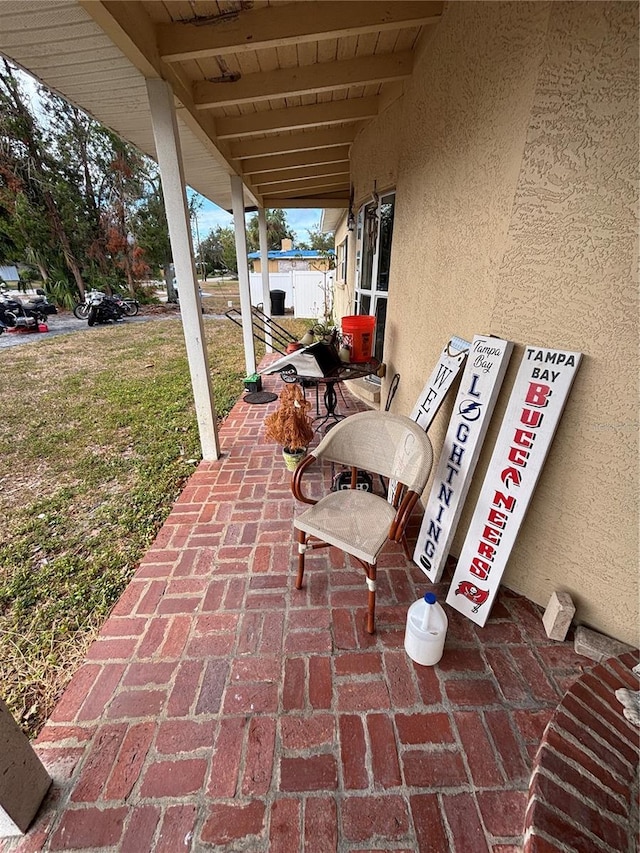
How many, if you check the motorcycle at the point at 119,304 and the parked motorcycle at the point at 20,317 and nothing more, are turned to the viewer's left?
2

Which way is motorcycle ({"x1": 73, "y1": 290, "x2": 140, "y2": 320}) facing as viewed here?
to the viewer's left

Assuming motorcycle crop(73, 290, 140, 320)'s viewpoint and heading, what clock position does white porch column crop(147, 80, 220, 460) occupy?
The white porch column is roughly at 9 o'clock from the motorcycle.

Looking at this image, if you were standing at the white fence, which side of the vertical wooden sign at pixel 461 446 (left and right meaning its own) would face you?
right

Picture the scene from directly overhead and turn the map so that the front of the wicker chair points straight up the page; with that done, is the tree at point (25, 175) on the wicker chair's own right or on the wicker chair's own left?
on the wicker chair's own right

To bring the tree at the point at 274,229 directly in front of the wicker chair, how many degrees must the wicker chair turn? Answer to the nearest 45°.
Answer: approximately 135° to its right

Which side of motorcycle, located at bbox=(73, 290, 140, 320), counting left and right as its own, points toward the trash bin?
back

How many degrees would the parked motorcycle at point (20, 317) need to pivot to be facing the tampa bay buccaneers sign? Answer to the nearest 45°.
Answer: approximately 90° to its left

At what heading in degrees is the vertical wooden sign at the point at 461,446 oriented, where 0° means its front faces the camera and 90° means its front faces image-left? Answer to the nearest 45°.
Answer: approximately 45°

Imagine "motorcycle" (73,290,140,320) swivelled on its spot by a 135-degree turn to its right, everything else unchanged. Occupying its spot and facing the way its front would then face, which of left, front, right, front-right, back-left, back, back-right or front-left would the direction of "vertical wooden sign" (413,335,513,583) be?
back-right

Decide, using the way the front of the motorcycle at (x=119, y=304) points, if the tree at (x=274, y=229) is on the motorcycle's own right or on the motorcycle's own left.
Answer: on the motorcycle's own right

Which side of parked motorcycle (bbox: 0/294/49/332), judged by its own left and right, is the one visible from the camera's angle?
left

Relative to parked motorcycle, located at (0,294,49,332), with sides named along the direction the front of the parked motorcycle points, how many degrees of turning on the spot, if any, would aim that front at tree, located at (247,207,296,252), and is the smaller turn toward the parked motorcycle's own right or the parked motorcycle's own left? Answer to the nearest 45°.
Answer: approximately 135° to the parked motorcycle's own right

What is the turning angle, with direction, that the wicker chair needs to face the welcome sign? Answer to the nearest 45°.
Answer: approximately 180°
